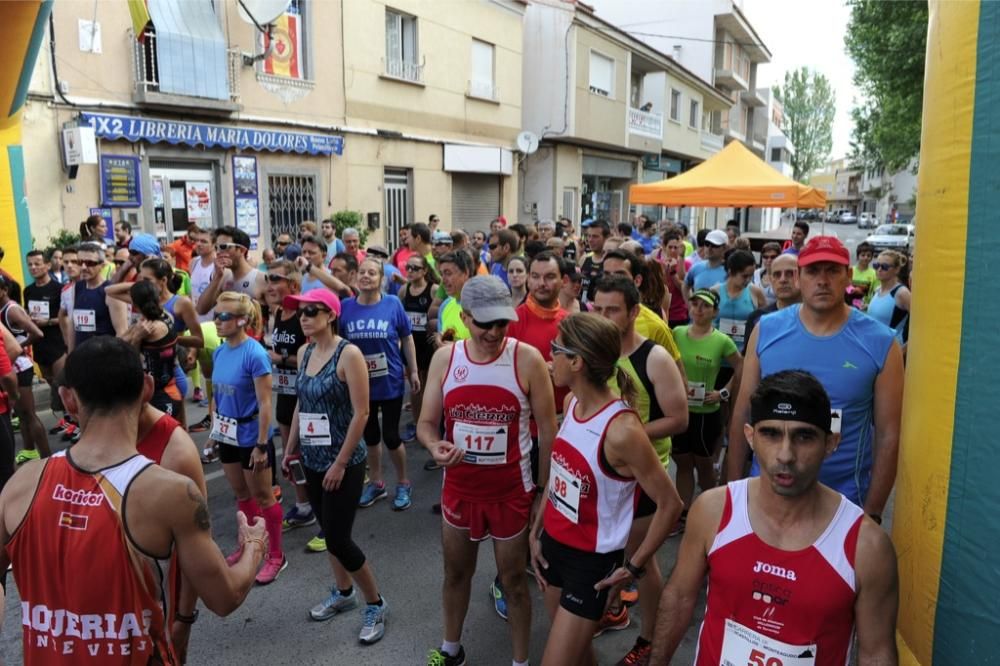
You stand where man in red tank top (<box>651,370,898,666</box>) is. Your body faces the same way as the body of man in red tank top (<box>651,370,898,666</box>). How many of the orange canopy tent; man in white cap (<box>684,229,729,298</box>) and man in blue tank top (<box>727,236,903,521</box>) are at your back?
3

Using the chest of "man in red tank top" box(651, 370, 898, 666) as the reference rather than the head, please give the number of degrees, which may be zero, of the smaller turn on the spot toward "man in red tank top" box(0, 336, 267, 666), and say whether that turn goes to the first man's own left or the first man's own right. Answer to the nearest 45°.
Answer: approximately 90° to the first man's own right

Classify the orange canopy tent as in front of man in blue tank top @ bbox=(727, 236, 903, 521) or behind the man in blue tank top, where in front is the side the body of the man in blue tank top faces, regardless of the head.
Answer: behind

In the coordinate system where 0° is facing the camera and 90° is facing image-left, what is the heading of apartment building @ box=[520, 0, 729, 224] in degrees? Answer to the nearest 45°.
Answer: approximately 315°

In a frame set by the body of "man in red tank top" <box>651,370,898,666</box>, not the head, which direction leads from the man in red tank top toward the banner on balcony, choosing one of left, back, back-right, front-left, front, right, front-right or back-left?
back-right

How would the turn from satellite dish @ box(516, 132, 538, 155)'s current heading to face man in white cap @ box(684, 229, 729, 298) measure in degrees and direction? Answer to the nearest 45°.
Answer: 0° — it already faces them

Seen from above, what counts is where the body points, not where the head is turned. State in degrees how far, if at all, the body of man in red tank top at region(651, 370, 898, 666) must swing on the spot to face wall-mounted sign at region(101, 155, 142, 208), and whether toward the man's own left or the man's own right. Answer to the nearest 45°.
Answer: approximately 135° to the man's own right

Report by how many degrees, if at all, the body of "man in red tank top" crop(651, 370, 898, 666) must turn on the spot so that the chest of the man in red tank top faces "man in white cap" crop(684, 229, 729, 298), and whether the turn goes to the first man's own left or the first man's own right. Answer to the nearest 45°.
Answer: approximately 180°

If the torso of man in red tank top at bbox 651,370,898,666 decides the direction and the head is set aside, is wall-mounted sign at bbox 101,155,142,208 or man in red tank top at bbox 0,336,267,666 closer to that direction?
the man in red tank top

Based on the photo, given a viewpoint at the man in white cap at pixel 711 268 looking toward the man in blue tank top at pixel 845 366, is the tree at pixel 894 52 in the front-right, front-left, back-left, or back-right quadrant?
back-left

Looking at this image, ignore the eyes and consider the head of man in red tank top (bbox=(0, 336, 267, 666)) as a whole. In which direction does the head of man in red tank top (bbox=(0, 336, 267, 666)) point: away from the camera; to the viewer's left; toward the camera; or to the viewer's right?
away from the camera
